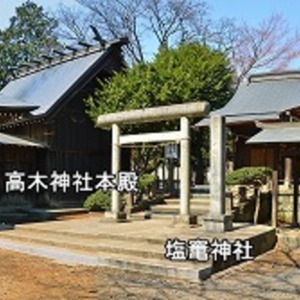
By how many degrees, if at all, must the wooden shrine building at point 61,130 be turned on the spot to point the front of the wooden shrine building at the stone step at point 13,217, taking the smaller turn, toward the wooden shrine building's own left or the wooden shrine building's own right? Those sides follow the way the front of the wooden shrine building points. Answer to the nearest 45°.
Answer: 0° — it already faces it

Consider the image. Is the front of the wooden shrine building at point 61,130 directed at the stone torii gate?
no

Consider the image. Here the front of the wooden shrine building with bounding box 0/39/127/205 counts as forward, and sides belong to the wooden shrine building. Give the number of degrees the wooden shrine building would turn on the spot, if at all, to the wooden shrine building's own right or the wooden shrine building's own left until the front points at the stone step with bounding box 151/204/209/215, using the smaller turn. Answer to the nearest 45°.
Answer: approximately 90° to the wooden shrine building's own left

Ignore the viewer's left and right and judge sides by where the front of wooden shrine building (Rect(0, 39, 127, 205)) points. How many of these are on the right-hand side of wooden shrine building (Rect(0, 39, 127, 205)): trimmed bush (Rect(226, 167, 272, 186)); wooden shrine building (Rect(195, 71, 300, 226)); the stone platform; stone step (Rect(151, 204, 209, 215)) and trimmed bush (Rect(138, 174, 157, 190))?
0

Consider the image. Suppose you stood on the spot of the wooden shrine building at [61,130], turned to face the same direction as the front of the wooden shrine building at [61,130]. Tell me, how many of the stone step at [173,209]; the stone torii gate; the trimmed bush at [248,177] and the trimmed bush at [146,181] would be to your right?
0

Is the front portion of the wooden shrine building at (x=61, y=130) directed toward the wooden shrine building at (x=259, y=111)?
no

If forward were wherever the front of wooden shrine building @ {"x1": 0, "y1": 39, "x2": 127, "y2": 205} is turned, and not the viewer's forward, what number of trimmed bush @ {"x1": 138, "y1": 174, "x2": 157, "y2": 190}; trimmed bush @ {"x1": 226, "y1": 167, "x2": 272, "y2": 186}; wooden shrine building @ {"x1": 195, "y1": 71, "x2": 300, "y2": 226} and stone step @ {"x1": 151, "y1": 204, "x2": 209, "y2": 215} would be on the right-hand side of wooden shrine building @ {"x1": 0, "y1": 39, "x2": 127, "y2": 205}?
0

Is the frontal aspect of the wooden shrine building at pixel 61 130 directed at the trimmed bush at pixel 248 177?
no
